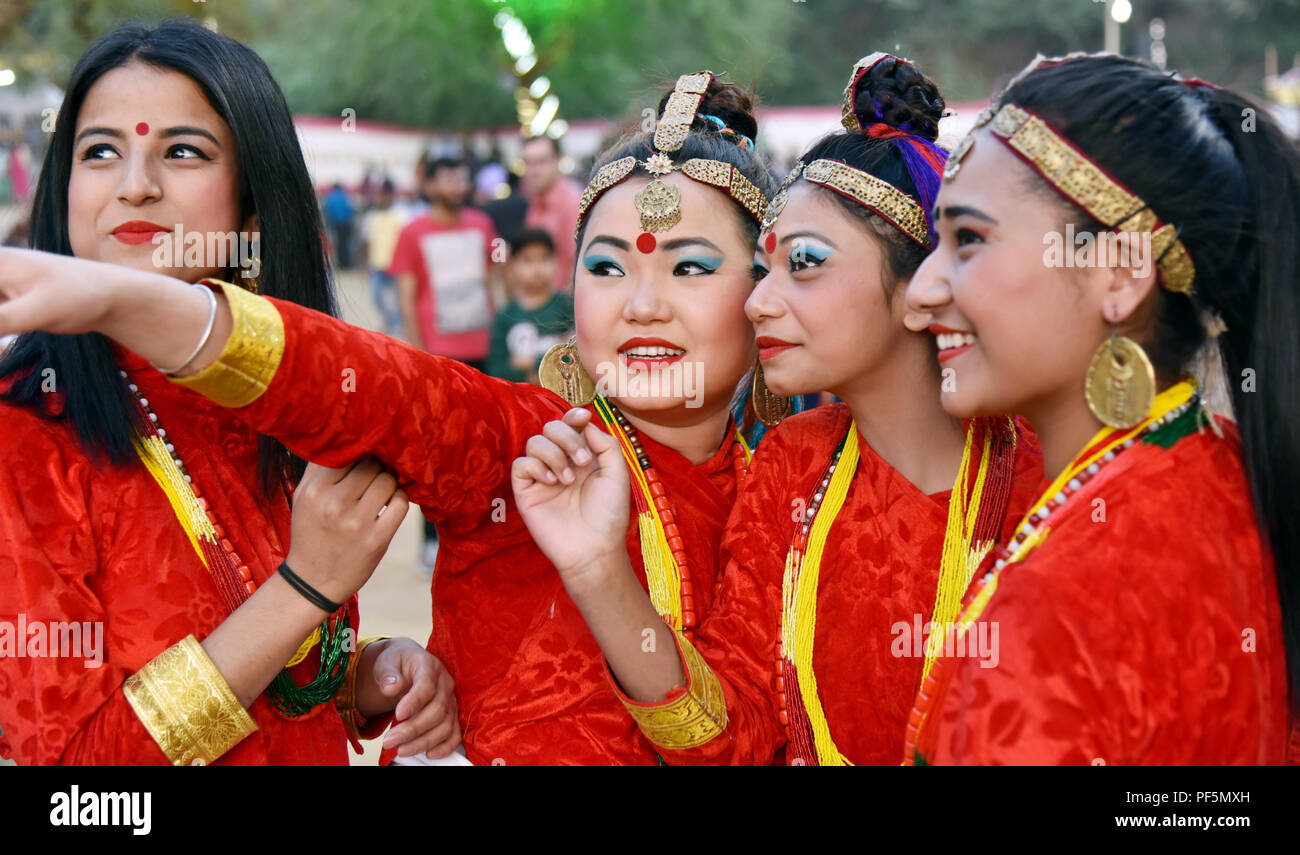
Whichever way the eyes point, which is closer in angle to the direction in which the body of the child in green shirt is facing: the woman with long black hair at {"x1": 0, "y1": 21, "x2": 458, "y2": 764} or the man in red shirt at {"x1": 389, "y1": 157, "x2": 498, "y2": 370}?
the woman with long black hair

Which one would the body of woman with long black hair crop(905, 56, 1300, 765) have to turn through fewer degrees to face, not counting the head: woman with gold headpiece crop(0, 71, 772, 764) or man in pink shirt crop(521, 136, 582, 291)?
the woman with gold headpiece

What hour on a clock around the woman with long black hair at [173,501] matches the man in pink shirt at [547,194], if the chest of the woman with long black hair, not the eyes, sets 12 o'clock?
The man in pink shirt is roughly at 8 o'clock from the woman with long black hair.

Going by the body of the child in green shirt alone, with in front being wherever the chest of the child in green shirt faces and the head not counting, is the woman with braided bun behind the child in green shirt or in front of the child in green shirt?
in front

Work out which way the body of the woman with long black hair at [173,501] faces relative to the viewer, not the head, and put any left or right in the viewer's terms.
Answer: facing the viewer and to the right of the viewer

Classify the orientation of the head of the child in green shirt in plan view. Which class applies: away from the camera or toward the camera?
toward the camera

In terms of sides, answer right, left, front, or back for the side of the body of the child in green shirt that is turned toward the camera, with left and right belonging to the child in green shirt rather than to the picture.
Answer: front

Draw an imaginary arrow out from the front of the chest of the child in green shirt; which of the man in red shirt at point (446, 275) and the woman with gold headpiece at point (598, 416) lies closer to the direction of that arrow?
the woman with gold headpiece

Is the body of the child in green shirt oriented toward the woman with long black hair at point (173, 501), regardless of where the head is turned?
yes

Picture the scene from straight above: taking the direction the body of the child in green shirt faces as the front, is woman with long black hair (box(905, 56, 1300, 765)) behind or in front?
in front
